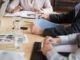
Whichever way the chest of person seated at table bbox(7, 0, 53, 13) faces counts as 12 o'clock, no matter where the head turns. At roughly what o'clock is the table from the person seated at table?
The table is roughly at 12 o'clock from the person seated at table.

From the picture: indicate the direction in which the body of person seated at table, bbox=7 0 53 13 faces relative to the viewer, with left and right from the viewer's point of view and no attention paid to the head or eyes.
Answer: facing the viewer

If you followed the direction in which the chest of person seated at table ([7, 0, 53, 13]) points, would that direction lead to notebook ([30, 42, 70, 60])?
yes

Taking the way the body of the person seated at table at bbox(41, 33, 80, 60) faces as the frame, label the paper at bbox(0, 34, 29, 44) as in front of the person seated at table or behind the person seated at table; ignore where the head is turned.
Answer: in front

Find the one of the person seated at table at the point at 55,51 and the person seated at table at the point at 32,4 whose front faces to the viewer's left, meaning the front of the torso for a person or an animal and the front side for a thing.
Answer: the person seated at table at the point at 55,51

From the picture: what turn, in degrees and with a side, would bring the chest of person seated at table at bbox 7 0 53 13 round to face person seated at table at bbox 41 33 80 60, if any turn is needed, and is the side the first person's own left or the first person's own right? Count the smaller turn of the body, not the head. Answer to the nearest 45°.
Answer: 0° — they already face them

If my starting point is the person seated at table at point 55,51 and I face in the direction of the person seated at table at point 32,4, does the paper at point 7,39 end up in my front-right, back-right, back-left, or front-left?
front-left

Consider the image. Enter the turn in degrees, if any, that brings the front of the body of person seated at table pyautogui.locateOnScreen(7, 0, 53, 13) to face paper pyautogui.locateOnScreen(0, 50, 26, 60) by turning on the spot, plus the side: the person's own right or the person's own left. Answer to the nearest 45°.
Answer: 0° — they already face it
